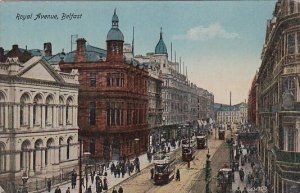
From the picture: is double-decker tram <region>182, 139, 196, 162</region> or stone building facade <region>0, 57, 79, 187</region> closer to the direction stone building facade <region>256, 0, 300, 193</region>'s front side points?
the stone building facade

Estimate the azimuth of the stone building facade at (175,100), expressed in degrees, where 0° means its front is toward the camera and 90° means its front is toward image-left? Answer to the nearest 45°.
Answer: approximately 315°

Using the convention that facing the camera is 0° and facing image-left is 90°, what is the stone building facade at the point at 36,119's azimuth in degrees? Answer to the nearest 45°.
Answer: approximately 315°

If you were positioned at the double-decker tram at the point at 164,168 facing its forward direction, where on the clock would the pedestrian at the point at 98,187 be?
The pedestrian is roughly at 1 o'clock from the double-decker tram.

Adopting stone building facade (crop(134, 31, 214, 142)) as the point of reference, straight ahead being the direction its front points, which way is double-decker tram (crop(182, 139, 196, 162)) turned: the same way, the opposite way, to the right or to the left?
to the right

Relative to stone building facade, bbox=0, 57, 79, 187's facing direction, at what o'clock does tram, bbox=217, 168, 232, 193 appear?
The tram is roughly at 11 o'clock from the stone building facade.

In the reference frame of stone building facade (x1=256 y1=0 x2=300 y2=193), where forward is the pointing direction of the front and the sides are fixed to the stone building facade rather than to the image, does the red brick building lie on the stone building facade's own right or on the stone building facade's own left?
on the stone building facade's own right
